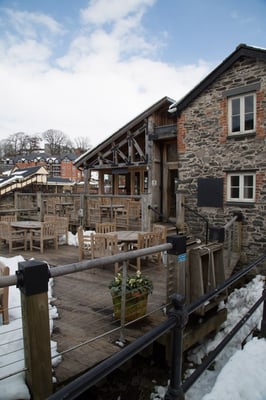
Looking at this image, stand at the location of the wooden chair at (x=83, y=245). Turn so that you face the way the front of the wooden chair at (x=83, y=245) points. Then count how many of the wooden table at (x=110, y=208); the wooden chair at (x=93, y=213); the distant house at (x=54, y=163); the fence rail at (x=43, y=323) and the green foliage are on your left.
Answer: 3

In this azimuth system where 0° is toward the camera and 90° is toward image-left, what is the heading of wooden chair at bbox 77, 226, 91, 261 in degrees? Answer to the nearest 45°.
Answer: approximately 270°

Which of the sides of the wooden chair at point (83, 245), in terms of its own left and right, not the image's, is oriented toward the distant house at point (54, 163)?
left

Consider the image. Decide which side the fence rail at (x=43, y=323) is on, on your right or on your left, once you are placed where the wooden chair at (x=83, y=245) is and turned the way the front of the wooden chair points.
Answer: on your right

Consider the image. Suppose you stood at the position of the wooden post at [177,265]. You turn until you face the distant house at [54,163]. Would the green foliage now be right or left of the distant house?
left

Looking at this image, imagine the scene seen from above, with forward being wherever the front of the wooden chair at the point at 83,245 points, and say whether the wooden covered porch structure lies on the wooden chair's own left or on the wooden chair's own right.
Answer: on the wooden chair's own left

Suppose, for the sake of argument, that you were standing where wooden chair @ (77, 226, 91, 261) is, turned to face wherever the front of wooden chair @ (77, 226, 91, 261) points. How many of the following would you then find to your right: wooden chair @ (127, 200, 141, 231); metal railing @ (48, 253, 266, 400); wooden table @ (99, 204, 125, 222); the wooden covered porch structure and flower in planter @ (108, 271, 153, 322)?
2
